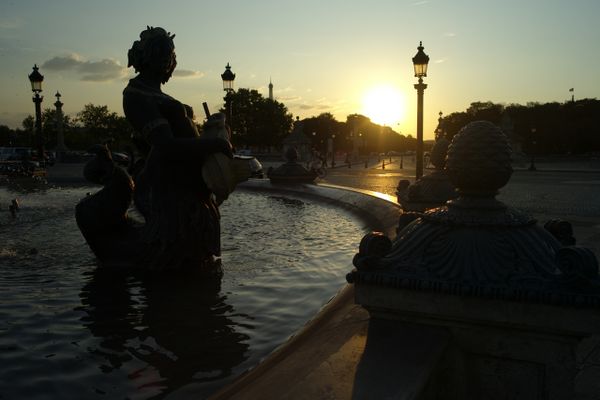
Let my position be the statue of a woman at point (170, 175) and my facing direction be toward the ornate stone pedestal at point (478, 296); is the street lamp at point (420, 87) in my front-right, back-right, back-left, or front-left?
back-left

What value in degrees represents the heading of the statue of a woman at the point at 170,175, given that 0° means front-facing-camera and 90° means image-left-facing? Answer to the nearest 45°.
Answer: approximately 270°

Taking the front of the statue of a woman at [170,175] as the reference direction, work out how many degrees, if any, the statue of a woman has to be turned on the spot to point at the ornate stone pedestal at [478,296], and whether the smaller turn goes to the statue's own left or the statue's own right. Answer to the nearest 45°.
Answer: approximately 90° to the statue's own right

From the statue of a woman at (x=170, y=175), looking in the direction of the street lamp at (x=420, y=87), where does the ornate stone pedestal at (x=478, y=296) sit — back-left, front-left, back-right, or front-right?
back-right

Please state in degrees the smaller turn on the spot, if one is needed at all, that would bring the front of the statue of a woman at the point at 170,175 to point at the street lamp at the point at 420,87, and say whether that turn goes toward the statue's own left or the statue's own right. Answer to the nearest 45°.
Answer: approximately 45° to the statue's own left
